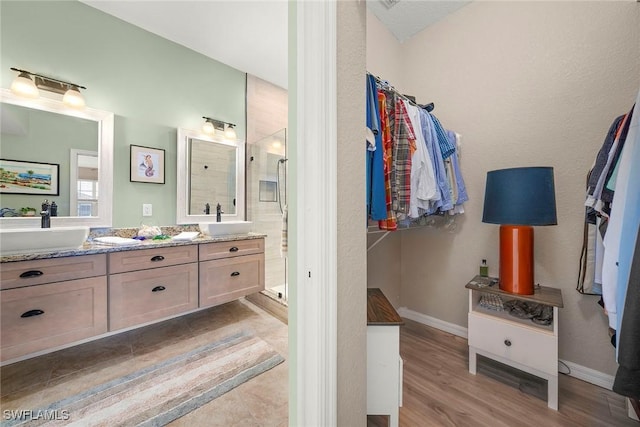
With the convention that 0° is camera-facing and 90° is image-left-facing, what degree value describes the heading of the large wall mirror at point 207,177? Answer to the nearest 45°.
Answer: approximately 315°

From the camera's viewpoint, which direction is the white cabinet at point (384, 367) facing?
to the viewer's right

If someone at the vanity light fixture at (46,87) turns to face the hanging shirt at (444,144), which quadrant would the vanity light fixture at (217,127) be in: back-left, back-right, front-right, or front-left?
front-left

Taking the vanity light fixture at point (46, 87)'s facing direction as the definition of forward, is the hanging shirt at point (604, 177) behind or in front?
in front

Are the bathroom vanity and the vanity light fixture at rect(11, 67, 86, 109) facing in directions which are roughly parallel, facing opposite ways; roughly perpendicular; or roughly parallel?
roughly parallel

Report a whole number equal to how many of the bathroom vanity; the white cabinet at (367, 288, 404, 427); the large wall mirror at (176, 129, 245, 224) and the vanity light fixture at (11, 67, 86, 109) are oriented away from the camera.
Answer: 0

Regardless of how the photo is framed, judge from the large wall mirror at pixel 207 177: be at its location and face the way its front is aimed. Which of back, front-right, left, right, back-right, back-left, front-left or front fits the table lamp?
front

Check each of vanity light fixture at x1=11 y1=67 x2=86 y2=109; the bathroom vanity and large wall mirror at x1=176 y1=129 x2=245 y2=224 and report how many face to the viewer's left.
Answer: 0

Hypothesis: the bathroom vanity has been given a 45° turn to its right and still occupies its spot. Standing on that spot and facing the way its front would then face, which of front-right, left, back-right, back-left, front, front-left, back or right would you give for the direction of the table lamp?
front-left

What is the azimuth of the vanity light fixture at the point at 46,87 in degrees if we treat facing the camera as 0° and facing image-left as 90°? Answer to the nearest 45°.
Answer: approximately 315°

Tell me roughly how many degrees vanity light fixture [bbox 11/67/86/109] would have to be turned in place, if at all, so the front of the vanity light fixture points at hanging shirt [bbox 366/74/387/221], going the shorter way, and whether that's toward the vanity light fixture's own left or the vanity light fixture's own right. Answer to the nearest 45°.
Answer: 0° — it already faces it
